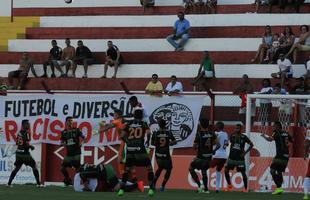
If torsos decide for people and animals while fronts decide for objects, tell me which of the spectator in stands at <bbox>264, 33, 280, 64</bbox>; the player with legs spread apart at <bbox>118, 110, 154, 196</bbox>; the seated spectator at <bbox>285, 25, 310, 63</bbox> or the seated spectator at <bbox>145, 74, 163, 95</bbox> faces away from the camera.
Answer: the player with legs spread apart

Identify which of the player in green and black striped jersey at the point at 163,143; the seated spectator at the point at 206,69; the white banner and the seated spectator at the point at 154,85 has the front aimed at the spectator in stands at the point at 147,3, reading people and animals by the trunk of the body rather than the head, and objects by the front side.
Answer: the player in green and black striped jersey

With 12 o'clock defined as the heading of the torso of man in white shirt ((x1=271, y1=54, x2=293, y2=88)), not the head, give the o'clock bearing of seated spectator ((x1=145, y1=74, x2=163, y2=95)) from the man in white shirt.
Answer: The seated spectator is roughly at 1 o'clock from the man in white shirt.

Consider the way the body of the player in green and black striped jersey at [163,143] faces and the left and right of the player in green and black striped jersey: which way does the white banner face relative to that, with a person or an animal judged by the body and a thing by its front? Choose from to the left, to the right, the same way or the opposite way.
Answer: the opposite way

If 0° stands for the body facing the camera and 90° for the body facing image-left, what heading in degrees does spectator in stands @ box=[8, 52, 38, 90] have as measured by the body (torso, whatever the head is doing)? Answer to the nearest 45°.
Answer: approximately 45°

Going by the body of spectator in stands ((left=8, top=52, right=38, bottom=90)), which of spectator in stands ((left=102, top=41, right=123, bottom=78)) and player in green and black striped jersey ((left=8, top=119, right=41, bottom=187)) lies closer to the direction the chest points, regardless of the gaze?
the player in green and black striped jersey

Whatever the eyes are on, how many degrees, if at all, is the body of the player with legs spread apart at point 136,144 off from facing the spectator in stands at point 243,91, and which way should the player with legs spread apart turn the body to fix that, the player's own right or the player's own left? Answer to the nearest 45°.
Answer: approximately 45° to the player's own right

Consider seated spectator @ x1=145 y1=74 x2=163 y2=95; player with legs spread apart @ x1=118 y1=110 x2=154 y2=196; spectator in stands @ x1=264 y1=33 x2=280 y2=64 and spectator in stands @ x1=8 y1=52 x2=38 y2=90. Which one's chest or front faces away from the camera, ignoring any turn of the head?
the player with legs spread apart

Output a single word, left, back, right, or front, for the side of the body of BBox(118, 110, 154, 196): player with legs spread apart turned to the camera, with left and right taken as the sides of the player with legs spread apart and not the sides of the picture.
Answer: back

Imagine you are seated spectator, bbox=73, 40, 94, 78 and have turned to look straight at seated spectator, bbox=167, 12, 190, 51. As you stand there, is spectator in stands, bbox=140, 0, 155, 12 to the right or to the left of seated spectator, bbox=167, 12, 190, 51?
left

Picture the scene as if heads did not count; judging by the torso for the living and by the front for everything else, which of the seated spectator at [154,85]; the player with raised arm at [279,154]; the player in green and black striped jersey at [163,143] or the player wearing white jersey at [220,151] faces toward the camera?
the seated spectator

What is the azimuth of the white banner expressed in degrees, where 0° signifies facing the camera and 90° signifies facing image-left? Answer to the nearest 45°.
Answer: approximately 0°

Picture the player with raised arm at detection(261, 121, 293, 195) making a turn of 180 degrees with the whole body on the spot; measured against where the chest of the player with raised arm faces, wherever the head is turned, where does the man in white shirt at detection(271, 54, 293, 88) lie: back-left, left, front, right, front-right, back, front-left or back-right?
back-left
